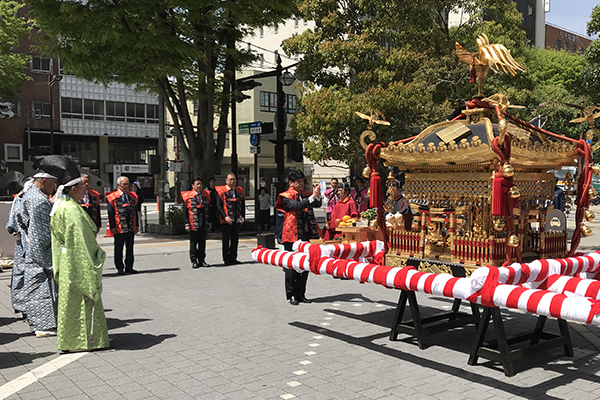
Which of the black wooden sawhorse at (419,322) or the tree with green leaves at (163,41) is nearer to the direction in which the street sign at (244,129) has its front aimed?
the black wooden sawhorse

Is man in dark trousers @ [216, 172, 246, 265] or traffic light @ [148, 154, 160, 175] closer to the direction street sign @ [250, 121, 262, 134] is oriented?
the man in dark trousers

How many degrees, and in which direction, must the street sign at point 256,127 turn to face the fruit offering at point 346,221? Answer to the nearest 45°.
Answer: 0° — it already faces it

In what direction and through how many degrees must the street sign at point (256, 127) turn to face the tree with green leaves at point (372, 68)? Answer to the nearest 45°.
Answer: approximately 90° to its left

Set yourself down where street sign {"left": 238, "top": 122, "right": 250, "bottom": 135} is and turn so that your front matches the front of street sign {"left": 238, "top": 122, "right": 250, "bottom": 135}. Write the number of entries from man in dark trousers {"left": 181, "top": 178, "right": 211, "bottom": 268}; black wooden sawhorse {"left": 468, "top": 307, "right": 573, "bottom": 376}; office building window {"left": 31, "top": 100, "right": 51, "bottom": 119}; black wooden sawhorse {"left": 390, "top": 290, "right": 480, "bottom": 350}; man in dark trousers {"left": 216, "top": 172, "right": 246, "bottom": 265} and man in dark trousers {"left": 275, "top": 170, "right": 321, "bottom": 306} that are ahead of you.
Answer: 5

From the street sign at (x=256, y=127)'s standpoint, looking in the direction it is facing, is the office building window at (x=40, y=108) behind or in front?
behind

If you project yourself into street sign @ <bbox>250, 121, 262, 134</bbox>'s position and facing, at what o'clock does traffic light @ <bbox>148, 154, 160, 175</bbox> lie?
The traffic light is roughly at 4 o'clock from the street sign.

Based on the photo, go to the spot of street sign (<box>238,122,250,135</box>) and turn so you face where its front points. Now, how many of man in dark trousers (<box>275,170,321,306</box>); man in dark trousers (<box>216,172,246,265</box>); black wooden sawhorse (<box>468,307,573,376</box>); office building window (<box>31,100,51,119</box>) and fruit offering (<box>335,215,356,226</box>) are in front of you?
4
